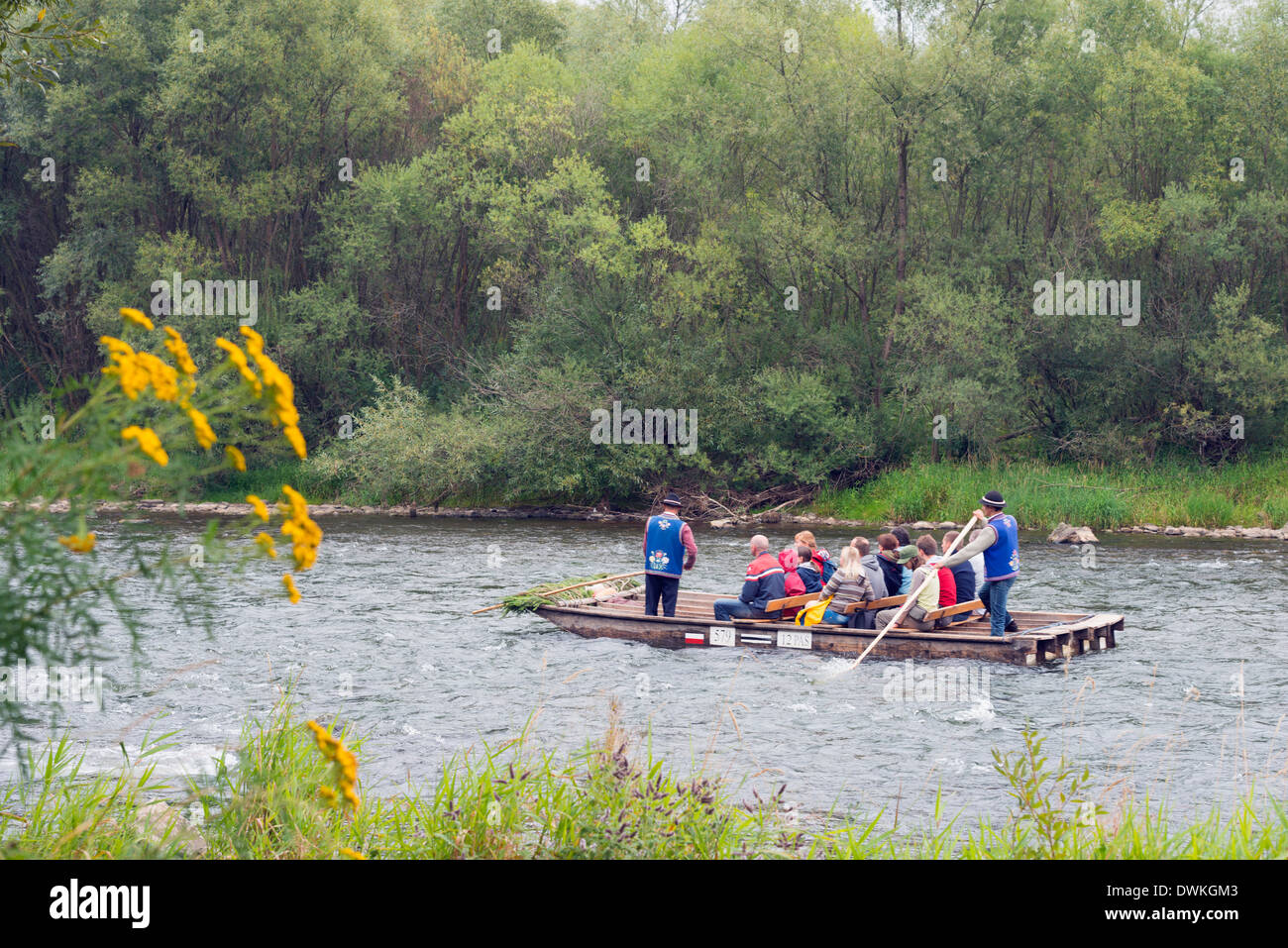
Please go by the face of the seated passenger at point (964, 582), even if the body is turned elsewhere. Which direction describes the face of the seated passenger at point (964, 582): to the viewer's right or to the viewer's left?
to the viewer's left

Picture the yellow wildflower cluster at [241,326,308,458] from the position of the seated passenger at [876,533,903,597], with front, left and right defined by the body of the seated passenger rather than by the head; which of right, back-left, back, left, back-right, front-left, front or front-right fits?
back-left

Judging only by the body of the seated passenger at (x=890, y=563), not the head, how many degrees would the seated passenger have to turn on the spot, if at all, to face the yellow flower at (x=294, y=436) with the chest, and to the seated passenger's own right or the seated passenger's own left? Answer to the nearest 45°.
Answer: approximately 135° to the seated passenger's own left

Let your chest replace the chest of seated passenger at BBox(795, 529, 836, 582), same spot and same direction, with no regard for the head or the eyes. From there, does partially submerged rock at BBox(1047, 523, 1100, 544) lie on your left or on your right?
on your right
